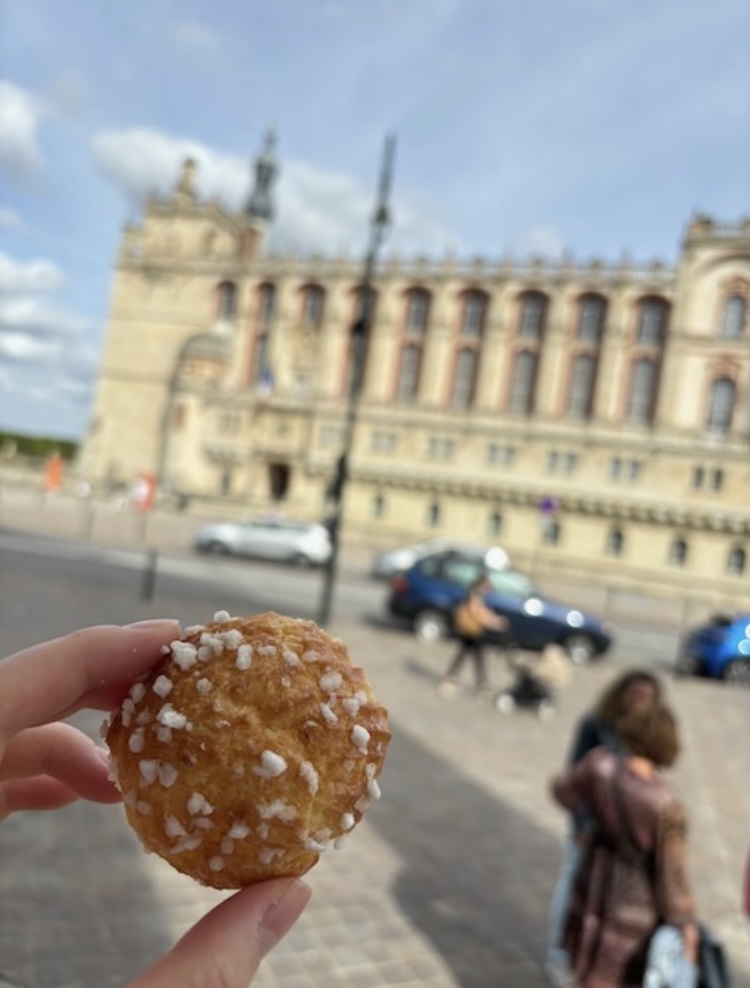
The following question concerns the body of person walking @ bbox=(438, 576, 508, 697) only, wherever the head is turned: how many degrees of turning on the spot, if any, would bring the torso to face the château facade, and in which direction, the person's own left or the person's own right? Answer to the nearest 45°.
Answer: approximately 90° to the person's own left

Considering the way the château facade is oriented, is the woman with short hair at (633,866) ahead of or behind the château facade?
ahead

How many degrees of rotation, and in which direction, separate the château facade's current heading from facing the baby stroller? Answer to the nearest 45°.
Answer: approximately 45° to its left

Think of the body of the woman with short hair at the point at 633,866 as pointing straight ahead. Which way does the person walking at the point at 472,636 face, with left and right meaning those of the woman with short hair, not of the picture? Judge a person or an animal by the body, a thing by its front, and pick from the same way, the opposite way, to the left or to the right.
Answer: to the right

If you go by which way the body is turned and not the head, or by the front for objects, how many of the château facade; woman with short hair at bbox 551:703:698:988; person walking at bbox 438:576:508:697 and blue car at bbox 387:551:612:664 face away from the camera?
1

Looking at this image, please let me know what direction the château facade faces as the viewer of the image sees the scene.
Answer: facing the viewer and to the left of the viewer

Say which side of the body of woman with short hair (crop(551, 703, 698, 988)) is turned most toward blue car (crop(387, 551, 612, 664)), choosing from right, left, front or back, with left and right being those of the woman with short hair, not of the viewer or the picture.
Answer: front

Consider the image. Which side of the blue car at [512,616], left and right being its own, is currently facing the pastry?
right

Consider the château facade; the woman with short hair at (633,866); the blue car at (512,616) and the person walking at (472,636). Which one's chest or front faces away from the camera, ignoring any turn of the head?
the woman with short hair

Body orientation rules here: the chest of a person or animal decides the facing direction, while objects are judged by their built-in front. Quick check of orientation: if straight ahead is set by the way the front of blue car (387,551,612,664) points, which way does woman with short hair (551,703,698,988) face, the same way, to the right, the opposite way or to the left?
to the left

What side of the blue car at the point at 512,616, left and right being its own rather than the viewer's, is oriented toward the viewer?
right

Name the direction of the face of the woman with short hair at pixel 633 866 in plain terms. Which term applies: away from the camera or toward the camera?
away from the camera

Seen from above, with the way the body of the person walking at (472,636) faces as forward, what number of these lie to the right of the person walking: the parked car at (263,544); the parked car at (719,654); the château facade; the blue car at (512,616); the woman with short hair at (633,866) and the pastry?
2

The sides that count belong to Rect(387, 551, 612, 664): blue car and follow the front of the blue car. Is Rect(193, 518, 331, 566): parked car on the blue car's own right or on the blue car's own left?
on the blue car's own left

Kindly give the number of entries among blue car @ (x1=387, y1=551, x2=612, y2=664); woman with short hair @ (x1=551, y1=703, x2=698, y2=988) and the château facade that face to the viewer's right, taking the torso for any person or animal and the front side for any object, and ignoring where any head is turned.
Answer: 1

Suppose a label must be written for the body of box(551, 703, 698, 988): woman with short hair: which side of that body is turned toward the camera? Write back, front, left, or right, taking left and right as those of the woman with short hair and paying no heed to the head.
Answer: back

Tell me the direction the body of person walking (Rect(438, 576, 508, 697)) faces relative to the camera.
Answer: to the viewer's right

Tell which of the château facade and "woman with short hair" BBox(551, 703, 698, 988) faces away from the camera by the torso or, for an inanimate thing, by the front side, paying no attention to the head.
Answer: the woman with short hair

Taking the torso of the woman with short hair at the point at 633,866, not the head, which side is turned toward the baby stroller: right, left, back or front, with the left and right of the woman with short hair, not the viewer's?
front
